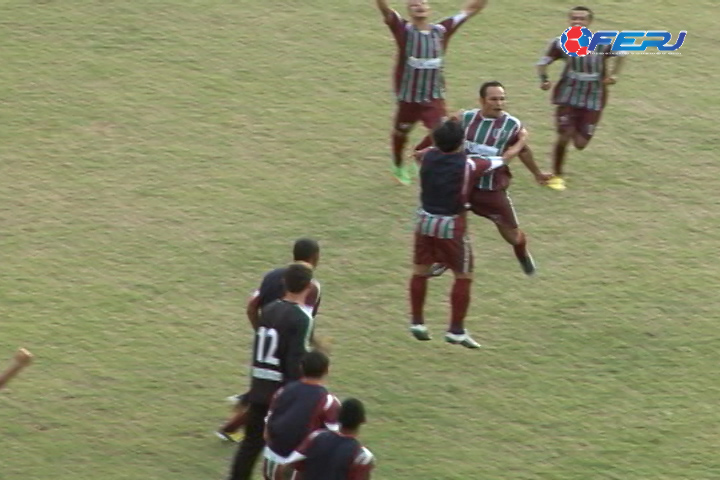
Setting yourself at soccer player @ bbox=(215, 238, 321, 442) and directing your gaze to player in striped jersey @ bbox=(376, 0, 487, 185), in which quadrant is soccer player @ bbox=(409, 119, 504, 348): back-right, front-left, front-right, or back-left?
front-right

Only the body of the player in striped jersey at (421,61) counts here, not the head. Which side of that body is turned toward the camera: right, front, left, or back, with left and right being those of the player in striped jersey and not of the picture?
front

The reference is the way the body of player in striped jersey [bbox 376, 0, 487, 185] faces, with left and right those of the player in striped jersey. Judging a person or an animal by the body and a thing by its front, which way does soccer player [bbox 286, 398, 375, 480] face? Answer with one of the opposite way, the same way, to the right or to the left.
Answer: the opposite way

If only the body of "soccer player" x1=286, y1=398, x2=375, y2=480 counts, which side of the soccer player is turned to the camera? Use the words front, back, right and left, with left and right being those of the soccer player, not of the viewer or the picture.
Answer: back

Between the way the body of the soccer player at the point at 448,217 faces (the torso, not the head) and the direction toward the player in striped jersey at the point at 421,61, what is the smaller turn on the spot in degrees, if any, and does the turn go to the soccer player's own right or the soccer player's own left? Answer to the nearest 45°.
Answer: approximately 45° to the soccer player's own left

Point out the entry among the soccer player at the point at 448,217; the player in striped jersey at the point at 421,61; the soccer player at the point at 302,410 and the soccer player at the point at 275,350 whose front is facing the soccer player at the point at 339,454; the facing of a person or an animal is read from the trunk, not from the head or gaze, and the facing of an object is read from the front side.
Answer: the player in striped jersey

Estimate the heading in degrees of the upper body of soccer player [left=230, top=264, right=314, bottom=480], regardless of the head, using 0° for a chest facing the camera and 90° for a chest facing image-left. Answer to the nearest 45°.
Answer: approximately 225°

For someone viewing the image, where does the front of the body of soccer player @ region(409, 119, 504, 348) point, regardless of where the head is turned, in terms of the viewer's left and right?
facing away from the viewer and to the right of the viewer

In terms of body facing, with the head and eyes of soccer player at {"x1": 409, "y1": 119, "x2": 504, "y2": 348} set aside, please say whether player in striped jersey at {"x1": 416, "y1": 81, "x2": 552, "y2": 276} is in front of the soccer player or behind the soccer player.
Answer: in front

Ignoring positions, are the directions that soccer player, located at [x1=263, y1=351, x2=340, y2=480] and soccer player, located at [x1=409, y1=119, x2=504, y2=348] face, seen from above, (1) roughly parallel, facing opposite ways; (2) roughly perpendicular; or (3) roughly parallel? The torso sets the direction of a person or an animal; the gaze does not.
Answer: roughly parallel

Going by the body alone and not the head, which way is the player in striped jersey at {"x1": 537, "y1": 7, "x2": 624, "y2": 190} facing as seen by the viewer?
toward the camera

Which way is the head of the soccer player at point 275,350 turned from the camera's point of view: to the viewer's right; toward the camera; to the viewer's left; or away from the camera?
away from the camera

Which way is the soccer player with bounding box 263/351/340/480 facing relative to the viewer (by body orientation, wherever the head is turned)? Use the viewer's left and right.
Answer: facing away from the viewer and to the right of the viewer

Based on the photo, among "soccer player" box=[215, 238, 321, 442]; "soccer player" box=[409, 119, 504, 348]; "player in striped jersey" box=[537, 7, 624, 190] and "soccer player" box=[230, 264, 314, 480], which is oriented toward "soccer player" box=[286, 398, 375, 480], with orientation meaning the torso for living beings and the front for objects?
the player in striped jersey

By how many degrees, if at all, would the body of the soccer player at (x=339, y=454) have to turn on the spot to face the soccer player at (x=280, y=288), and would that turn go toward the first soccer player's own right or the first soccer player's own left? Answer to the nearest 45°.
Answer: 0° — they already face them

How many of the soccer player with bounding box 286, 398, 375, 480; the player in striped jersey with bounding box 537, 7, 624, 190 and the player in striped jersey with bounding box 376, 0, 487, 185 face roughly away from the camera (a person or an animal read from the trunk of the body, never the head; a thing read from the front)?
1

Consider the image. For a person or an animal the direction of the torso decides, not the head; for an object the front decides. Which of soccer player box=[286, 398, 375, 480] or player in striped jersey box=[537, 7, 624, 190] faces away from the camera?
the soccer player

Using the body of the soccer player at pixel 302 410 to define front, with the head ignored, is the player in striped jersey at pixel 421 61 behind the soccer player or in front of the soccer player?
in front

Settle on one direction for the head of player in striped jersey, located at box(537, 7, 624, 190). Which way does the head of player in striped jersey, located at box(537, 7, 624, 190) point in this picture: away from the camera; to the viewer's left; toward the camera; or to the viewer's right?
toward the camera

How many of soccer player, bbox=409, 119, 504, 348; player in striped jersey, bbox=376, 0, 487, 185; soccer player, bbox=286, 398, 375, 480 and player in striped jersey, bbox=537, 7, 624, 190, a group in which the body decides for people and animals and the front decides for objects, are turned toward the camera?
2
